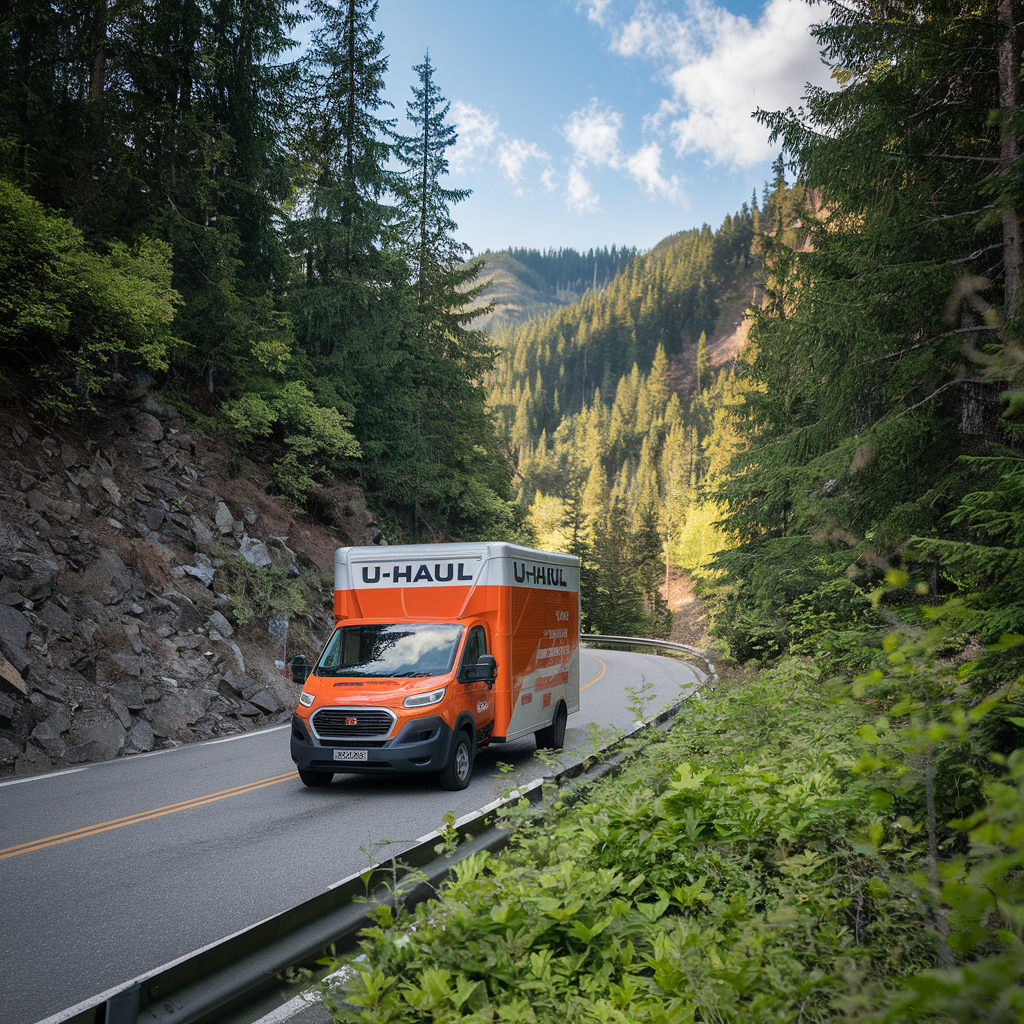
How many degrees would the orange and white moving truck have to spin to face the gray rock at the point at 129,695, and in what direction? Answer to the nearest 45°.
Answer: approximately 90° to its right

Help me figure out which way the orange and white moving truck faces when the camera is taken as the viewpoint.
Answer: facing the viewer and to the left of the viewer

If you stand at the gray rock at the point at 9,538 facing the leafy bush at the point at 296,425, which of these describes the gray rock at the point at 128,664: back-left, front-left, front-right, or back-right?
front-right

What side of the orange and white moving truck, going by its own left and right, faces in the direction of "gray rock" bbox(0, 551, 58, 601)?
right

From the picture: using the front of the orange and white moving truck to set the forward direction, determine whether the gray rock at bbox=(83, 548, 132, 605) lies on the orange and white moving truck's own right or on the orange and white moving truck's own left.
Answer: on the orange and white moving truck's own right

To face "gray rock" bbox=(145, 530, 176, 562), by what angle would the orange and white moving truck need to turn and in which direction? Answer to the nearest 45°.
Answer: approximately 90° to its right

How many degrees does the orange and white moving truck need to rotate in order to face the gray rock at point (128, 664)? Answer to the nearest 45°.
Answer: approximately 90° to its right

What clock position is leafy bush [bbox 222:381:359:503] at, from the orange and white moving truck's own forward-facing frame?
The leafy bush is roughly at 4 o'clock from the orange and white moving truck.

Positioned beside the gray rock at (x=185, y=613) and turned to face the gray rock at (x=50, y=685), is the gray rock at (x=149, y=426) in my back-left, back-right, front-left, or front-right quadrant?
back-right

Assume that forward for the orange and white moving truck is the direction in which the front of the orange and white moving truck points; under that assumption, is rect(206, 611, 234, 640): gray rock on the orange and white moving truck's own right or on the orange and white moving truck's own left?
on the orange and white moving truck's own right

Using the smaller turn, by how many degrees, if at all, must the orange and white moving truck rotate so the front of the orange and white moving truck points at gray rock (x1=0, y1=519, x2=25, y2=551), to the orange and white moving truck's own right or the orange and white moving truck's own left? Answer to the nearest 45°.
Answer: approximately 90° to the orange and white moving truck's own right

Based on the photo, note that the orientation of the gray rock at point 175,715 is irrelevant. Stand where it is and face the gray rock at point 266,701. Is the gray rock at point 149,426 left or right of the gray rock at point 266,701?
left

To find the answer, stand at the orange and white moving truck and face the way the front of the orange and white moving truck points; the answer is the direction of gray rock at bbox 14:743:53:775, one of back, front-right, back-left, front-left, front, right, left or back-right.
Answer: front-right

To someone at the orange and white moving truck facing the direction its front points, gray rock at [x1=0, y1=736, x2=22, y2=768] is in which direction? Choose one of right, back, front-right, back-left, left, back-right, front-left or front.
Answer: front-right

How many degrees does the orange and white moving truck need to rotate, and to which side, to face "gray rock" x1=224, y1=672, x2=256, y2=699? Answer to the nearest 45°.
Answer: approximately 90° to its right
